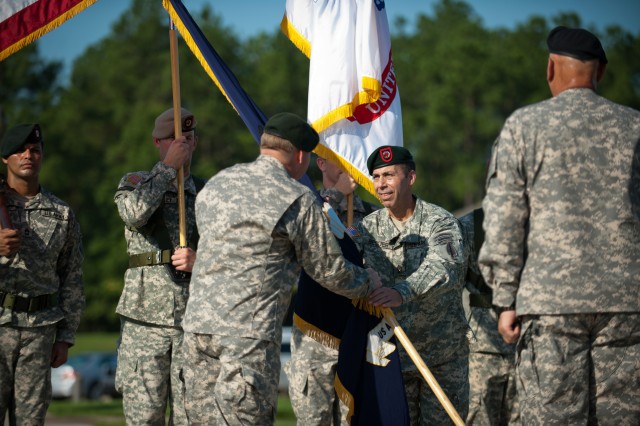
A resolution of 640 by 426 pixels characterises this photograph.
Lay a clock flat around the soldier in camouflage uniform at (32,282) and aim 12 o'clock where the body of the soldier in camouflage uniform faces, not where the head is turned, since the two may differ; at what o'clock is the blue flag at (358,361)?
The blue flag is roughly at 10 o'clock from the soldier in camouflage uniform.

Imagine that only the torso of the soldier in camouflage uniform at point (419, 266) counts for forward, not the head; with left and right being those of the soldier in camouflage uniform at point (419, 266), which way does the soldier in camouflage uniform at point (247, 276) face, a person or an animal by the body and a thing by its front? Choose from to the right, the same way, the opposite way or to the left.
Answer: the opposite way

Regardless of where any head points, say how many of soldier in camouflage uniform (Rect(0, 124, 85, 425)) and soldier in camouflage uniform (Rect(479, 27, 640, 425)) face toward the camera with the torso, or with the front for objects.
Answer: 1

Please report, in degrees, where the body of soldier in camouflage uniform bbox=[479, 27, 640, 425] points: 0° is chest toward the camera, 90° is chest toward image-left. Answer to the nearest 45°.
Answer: approximately 180°

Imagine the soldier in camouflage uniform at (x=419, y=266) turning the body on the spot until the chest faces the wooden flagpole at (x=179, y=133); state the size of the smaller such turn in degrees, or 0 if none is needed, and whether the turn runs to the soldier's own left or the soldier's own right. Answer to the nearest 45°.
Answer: approximately 45° to the soldier's own right

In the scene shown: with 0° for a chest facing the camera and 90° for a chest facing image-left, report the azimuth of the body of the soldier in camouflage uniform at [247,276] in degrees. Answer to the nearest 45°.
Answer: approximately 225°

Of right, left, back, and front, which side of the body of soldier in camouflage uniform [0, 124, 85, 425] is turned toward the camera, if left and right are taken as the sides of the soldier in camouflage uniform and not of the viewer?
front

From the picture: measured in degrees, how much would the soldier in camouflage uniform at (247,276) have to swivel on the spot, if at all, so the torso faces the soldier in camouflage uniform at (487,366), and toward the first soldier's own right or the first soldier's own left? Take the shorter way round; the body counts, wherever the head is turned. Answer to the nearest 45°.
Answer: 0° — they already face them

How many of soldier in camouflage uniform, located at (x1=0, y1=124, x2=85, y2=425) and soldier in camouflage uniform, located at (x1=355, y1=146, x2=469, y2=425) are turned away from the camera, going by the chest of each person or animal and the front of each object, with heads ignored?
0

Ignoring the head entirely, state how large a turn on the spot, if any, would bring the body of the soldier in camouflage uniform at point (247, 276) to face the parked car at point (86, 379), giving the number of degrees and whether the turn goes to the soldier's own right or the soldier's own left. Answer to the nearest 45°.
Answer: approximately 45° to the soldier's own left

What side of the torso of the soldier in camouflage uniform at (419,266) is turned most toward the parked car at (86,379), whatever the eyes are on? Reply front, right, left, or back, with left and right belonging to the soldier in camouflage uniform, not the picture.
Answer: right

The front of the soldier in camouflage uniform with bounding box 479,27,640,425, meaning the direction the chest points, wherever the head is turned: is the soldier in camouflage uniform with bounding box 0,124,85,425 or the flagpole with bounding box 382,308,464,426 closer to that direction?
the flagpole

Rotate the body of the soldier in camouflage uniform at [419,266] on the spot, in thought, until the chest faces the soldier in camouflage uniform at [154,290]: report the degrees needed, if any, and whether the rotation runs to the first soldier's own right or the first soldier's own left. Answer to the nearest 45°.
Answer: approximately 45° to the first soldier's own right

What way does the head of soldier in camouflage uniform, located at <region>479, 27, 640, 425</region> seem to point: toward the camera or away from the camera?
away from the camera

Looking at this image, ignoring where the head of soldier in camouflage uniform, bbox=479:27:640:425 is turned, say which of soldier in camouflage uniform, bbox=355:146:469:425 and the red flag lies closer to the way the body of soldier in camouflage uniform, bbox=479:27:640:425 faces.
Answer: the soldier in camouflage uniform
